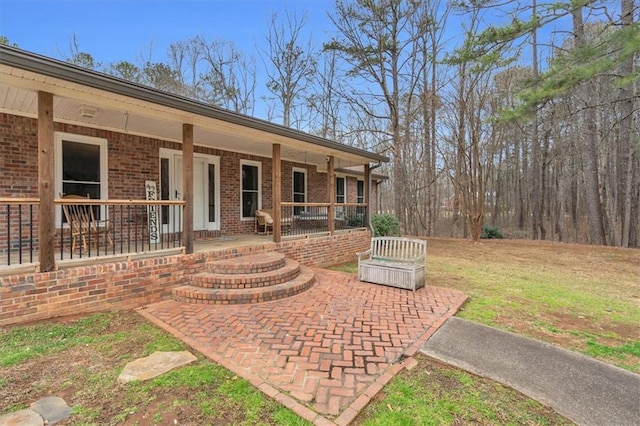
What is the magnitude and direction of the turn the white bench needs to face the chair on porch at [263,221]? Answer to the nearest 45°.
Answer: approximately 90° to its right

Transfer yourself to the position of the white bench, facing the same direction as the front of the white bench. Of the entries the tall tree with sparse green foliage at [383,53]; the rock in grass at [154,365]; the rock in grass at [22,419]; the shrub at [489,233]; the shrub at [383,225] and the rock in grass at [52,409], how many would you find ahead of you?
3

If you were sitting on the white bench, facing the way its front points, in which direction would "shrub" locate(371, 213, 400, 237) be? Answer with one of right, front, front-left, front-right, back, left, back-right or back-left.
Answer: back-right

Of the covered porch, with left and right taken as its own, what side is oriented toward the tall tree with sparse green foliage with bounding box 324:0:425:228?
left

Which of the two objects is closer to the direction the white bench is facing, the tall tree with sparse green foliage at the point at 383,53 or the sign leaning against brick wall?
the sign leaning against brick wall

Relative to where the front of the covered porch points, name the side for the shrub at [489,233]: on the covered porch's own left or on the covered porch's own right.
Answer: on the covered porch's own left

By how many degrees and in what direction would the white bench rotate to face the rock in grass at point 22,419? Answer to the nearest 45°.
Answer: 0° — it already faces it

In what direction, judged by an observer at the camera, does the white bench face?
facing the viewer and to the left of the viewer

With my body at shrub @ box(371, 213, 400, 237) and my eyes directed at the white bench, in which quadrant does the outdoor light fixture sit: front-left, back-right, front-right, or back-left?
front-right

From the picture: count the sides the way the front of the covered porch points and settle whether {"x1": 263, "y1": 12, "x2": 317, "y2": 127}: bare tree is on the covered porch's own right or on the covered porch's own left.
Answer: on the covered porch's own left

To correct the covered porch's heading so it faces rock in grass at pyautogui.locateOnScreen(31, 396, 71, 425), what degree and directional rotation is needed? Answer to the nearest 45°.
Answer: approximately 45° to its right

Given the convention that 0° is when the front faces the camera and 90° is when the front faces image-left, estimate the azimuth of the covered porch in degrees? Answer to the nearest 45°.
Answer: approximately 315°

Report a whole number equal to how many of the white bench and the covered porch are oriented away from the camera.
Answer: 0

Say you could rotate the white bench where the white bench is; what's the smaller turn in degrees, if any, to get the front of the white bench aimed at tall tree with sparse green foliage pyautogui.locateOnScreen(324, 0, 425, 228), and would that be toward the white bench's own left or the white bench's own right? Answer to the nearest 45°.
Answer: approximately 135° to the white bench's own right

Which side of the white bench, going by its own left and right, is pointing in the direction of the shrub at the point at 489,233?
back
